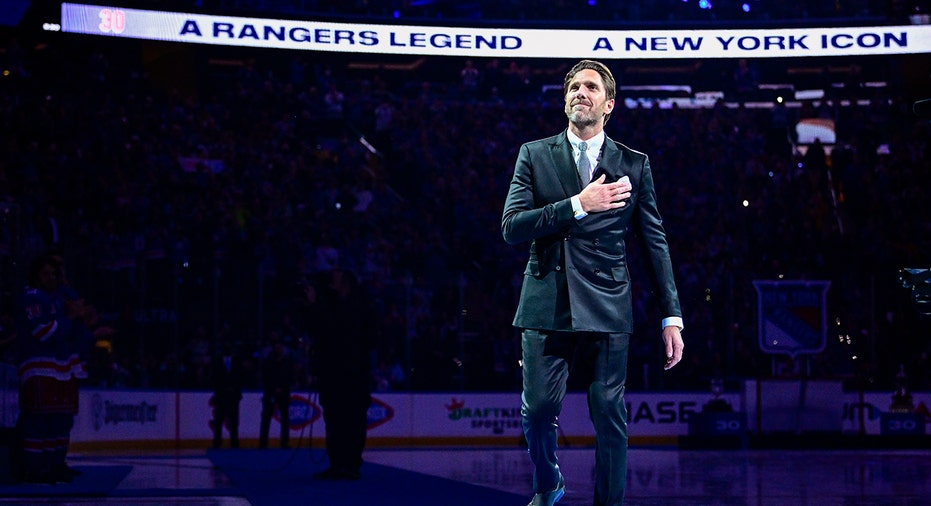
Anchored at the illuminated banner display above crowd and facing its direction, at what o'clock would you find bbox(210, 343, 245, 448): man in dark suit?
The man in dark suit is roughly at 1 o'clock from the illuminated banner display above crowd.

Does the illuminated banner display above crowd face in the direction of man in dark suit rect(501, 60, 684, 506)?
yes

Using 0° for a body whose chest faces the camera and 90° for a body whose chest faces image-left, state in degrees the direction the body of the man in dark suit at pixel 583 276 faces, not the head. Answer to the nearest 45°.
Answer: approximately 0°

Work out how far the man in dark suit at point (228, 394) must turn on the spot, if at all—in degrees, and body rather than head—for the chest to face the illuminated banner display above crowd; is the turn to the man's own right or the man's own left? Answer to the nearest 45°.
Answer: approximately 135° to the man's own left

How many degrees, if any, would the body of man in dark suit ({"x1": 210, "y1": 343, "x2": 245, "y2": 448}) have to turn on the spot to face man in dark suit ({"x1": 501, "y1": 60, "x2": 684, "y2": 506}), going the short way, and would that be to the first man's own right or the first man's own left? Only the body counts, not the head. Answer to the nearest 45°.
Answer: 0° — they already face them

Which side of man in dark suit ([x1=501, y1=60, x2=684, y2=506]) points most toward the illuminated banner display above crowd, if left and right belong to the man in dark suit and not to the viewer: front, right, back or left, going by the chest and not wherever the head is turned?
back

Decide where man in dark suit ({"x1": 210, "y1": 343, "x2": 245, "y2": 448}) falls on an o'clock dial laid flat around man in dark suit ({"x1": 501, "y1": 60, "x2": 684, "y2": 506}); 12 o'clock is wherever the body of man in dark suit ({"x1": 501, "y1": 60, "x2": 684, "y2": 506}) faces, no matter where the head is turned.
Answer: man in dark suit ({"x1": 210, "y1": 343, "x2": 245, "y2": 448}) is roughly at 5 o'clock from man in dark suit ({"x1": 501, "y1": 60, "x2": 684, "y2": 506}).

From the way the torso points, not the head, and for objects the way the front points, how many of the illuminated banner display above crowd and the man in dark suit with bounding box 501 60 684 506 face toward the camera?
2

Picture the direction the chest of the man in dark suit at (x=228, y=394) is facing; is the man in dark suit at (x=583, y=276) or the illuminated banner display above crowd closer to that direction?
the man in dark suit
